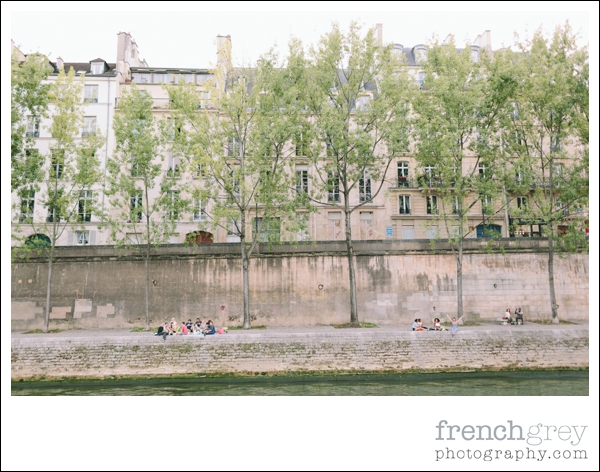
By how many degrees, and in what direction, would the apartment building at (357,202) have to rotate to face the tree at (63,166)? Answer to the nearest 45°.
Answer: approximately 45° to its right

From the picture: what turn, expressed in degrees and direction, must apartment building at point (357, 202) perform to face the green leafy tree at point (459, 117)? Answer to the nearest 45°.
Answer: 0° — it already faces it

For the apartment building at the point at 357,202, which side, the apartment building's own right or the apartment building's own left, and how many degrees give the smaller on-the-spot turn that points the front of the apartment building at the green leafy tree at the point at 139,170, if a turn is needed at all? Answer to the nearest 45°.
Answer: approximately 45° to the apartment building's own right

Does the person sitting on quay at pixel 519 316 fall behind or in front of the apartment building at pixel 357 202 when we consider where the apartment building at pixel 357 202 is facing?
in front

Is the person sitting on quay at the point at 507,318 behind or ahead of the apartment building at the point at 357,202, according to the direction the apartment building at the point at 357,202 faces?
ahead

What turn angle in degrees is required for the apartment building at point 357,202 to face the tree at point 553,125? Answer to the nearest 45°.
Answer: approximately 45° to its left

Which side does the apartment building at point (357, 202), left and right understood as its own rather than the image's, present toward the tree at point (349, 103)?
front

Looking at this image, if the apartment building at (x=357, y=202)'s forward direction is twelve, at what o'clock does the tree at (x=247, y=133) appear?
The tree is roughly at 1 o'clock from the apartment building.

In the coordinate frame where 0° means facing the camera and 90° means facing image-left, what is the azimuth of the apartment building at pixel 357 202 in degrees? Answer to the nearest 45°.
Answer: approximately 0°
